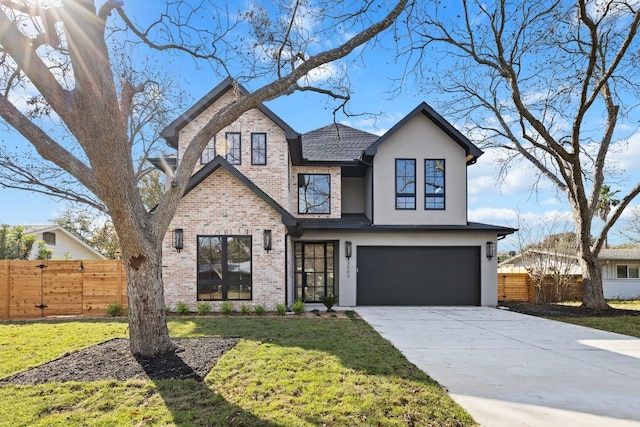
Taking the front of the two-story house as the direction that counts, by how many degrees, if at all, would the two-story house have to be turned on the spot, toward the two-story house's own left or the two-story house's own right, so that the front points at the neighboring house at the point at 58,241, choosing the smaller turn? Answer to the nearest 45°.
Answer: approximately 135° to the two-story house's own right

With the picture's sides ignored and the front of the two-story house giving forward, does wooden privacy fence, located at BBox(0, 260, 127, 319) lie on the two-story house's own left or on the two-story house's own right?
on the two-story house's own right

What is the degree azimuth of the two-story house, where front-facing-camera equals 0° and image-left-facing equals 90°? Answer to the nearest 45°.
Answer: approximately 0°

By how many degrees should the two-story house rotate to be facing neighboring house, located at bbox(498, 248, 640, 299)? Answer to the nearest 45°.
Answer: approximately 135° to its left
